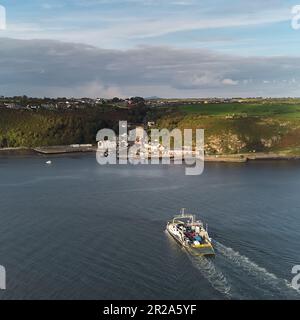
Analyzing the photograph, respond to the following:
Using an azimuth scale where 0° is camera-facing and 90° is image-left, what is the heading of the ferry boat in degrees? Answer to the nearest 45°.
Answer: approximately 135°
